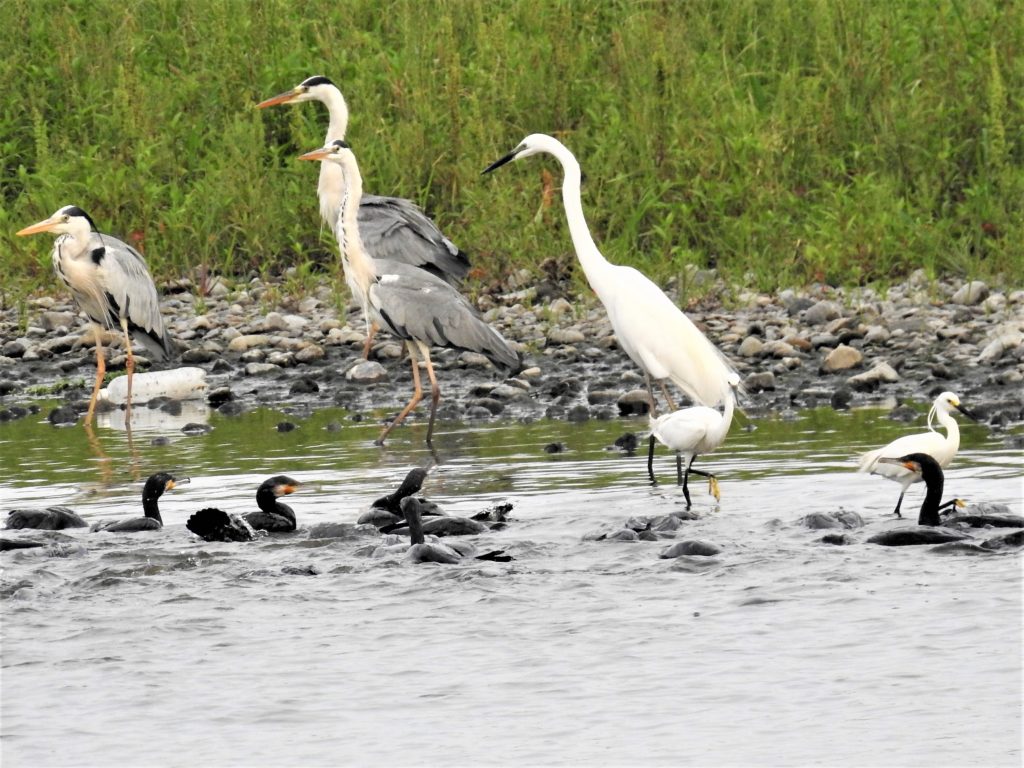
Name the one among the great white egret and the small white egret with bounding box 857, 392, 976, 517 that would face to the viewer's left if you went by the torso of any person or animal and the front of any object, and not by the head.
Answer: the great white egret

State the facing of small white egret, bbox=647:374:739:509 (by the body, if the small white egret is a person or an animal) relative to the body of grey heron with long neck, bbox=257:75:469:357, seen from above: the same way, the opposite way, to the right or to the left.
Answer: the opposite way

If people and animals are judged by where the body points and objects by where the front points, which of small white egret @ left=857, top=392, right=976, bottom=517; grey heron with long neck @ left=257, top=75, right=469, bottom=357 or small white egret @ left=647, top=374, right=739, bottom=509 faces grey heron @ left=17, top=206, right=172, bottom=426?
the grey heron with long neck

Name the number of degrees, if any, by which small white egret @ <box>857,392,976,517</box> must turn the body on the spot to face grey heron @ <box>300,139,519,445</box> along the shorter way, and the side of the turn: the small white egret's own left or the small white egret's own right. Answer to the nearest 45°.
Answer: approximately 135° to the small white egret's own left

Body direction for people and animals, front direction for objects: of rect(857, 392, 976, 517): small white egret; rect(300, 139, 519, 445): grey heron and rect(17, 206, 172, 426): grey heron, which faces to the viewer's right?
the small white egret

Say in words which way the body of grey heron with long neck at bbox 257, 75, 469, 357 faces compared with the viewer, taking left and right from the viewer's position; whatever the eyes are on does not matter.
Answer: facing to the left of the viewer

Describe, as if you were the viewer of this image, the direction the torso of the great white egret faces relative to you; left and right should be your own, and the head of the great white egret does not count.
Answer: facing to the left of the viewer

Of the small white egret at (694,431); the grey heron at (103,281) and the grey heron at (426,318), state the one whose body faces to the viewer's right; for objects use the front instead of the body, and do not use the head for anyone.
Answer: the small white egret

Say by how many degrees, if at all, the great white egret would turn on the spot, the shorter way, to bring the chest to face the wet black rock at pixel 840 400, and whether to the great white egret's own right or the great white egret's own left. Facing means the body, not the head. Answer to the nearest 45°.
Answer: approximately 135° to the great white egret's own right

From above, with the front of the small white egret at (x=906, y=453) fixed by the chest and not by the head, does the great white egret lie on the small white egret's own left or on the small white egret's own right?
on the small white egret's own left

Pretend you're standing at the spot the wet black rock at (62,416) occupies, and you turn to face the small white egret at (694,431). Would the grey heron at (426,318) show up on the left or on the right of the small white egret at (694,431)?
left

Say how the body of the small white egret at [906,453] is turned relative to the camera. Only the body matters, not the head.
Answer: to the viewer's right

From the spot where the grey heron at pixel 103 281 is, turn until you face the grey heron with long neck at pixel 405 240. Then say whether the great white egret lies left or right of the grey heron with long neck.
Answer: right

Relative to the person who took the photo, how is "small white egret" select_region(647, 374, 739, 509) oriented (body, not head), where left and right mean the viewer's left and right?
facing to the right of the viewer

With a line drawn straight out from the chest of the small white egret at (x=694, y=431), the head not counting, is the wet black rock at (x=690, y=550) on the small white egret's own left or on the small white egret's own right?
on the small white egret's own right
